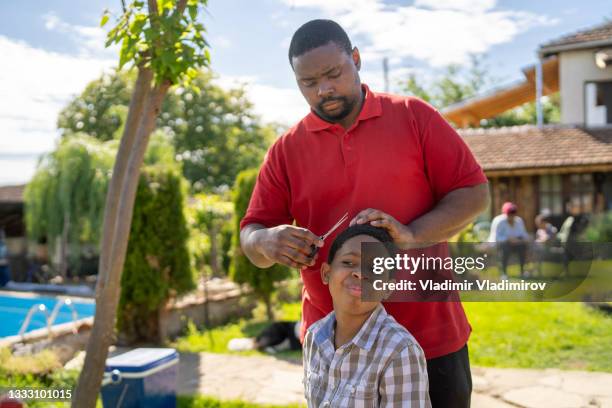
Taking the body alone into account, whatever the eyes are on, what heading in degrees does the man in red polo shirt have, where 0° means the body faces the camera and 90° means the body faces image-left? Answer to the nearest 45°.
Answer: approximately 0°

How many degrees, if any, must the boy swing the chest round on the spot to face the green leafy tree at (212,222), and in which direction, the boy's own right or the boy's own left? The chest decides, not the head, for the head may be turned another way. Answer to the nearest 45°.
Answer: approximately 135° to the boy's own right

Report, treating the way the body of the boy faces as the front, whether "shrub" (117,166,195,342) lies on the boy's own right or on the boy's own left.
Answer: on the boy's own right

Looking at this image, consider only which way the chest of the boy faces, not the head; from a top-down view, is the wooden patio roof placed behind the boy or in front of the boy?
behind

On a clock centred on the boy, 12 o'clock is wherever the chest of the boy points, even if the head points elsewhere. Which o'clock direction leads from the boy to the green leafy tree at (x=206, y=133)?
The green leafy tree is roughly at 4 o'clock from the boy.

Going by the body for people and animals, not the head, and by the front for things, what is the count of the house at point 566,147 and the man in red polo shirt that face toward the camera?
2

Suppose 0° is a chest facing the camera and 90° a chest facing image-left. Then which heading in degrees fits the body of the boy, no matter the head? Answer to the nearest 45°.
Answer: approximately 45°

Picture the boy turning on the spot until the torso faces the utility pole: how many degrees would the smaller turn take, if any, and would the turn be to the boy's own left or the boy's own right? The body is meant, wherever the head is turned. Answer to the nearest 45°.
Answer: approximately 135° to the boy's own right

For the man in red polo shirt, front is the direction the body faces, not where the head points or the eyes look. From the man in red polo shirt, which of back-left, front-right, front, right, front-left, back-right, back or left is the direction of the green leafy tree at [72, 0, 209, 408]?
back-right
